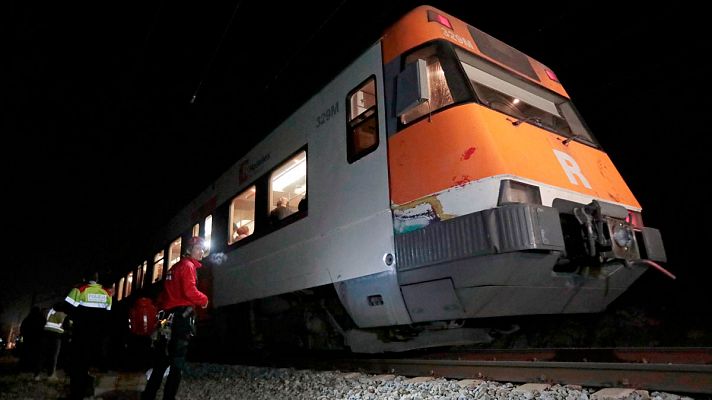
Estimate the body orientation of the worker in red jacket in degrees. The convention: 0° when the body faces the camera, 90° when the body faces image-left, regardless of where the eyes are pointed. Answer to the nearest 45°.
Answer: approximately 270°

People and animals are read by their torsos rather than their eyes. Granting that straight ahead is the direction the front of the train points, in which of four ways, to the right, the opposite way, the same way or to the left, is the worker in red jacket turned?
to the left

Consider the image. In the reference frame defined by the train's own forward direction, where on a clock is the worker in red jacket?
The worker in red jacket is roughly at 4 o'clock from the train.

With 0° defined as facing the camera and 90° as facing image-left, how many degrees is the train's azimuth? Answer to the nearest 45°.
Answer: approximately 315°
